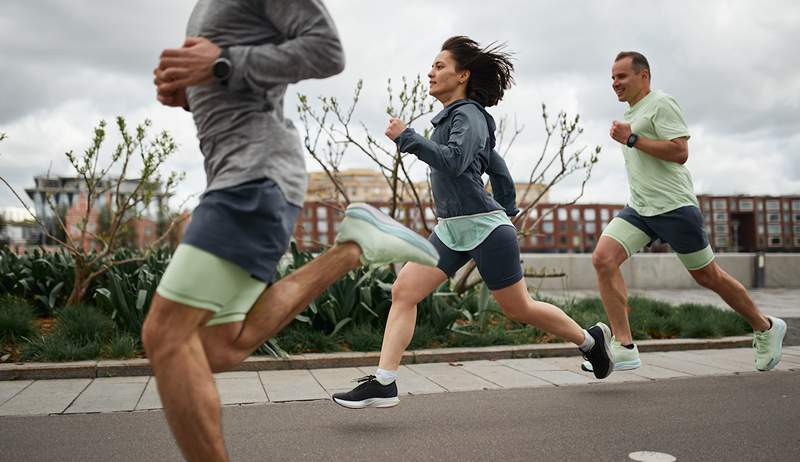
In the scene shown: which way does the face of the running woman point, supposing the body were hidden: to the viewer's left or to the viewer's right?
to the viewer's left

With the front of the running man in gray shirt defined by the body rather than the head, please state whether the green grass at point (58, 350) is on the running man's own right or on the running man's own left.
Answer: on the running man's own right

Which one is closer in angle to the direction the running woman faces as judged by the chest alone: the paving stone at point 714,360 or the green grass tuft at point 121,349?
the green grass tuft

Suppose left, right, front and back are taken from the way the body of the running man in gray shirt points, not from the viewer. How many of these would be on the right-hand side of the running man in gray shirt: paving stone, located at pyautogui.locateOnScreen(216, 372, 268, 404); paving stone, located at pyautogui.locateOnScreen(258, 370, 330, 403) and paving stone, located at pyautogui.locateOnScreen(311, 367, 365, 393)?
3

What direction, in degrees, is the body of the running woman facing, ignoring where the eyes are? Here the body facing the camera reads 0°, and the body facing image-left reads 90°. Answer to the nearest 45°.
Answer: approximately 90°

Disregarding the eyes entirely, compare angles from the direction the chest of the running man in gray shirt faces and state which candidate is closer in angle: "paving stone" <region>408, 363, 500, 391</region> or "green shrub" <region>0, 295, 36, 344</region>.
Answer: the green shrub

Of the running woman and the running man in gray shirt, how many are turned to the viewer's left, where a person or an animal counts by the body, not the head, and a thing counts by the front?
2

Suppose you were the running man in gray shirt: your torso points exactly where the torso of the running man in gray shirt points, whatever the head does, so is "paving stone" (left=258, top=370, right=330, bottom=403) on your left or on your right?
on your right

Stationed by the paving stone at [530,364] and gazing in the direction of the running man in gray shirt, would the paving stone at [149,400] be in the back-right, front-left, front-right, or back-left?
front-right

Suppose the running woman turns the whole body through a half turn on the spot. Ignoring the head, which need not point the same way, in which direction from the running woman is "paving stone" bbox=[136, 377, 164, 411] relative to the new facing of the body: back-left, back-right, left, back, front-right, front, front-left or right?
back

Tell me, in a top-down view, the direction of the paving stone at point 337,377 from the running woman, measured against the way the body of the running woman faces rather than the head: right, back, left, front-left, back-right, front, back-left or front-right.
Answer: front-right

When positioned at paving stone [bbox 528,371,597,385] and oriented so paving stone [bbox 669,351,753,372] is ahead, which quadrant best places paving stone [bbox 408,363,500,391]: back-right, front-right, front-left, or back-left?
back-left

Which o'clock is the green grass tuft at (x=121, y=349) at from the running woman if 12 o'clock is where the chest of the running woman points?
The green grass tuft is roughly at 1 o'clock from the running woman.

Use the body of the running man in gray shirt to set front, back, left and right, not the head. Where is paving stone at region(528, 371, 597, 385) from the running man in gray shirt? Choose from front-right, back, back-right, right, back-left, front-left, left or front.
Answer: back-right

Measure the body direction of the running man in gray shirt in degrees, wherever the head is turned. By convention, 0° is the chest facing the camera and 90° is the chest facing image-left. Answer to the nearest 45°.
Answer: approximately 90°
